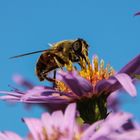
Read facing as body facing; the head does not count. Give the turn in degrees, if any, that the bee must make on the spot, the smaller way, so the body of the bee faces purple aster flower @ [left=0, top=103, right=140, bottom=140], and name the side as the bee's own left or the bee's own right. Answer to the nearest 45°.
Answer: approximately 90° to the bee's own right

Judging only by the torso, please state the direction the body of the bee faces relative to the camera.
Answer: to the viewer's right
